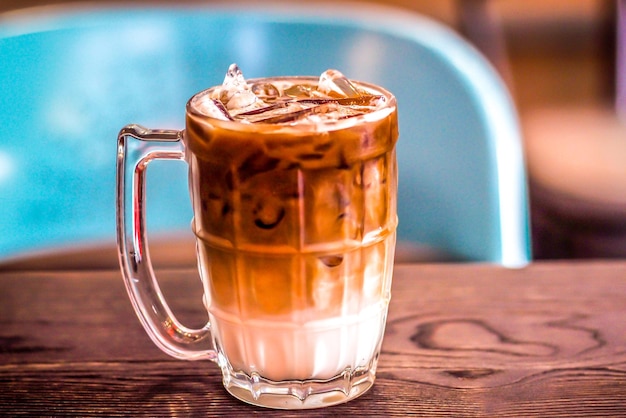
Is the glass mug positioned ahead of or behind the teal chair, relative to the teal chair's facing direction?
ahead

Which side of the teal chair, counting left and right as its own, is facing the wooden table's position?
front

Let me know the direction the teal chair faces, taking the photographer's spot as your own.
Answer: facing the viewer
